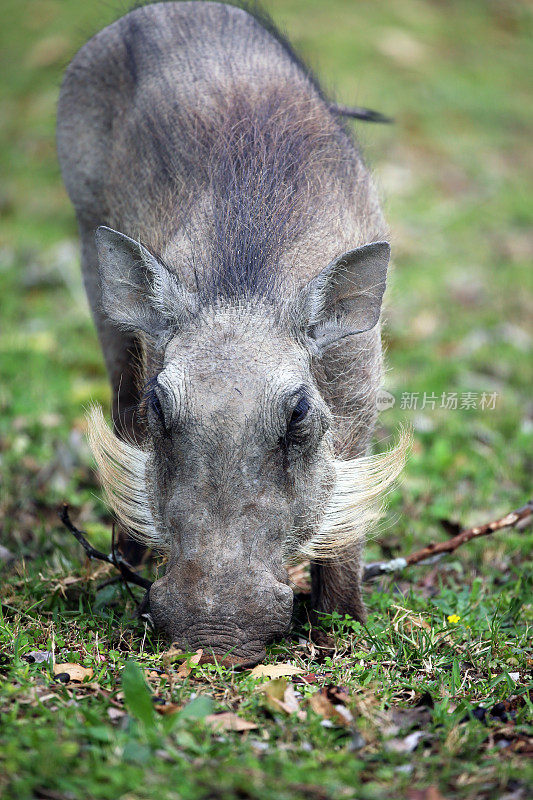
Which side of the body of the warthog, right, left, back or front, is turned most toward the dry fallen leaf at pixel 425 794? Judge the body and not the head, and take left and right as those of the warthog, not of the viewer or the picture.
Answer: front

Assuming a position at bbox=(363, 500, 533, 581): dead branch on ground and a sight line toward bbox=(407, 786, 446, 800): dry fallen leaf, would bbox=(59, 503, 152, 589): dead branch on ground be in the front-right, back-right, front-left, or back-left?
front-right

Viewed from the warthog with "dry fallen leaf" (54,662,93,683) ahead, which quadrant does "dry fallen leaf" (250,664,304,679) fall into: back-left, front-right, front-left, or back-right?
front-left

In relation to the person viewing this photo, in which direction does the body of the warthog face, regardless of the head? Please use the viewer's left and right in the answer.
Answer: facing the viewer

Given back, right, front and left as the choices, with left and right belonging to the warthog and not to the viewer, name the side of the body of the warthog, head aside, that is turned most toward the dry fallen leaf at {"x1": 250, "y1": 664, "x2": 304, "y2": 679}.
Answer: front

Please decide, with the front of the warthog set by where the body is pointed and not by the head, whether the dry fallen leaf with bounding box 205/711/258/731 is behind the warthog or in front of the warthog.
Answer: in front

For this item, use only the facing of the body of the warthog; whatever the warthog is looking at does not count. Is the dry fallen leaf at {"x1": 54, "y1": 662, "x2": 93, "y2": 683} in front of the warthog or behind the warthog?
in front
